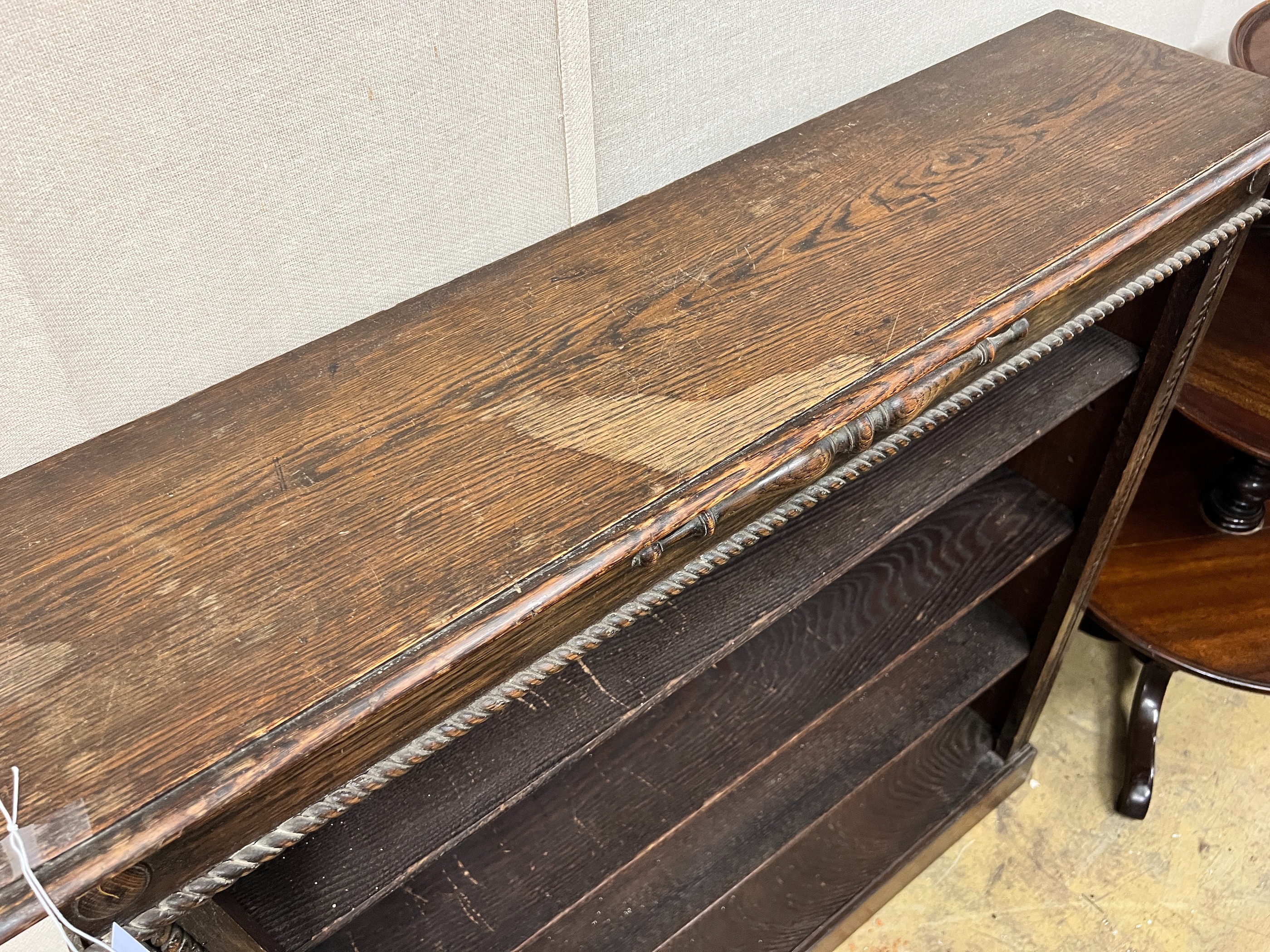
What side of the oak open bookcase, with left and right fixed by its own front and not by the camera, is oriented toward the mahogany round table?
left

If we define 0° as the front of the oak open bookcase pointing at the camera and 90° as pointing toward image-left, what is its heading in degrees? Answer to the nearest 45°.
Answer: approximately 315°
